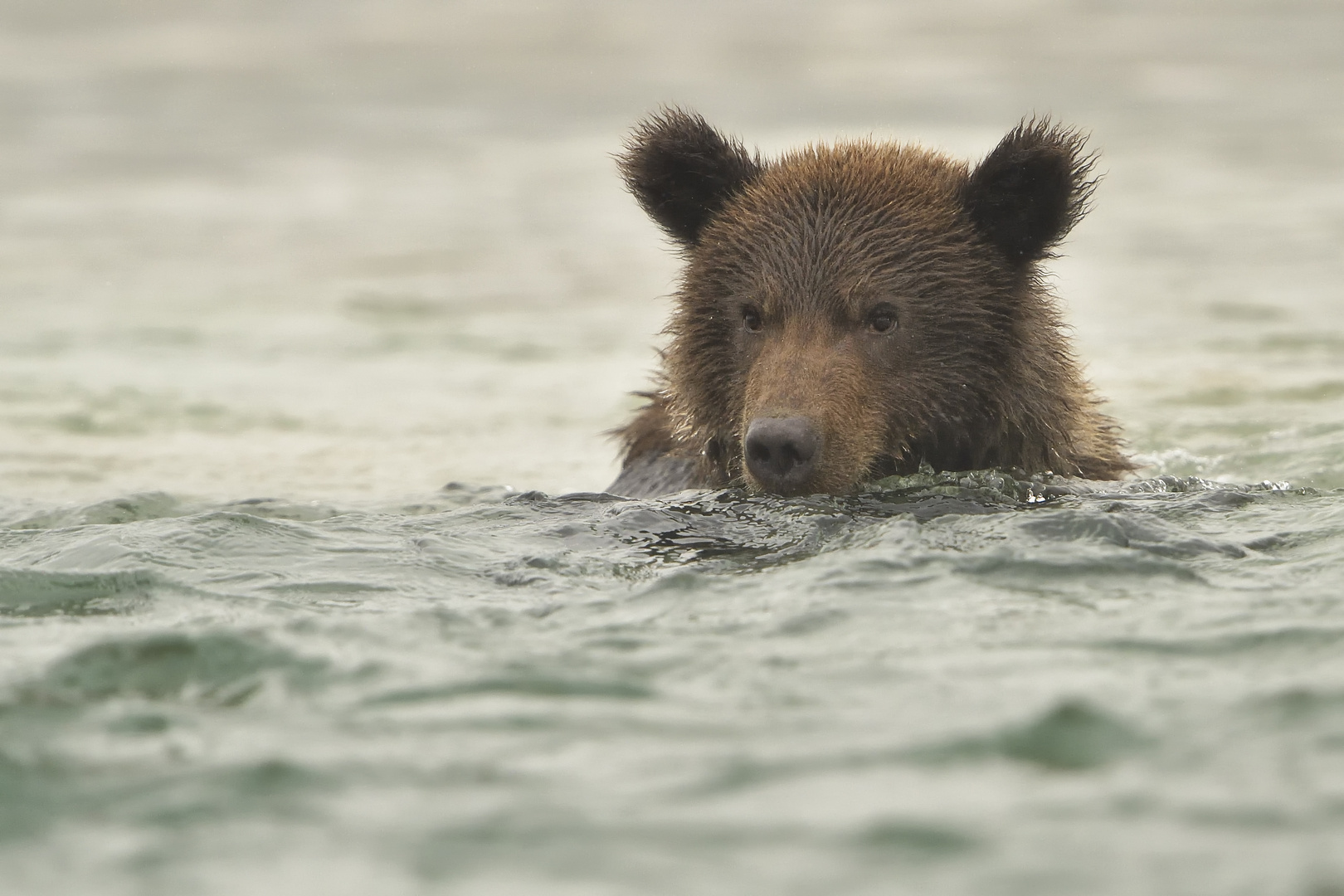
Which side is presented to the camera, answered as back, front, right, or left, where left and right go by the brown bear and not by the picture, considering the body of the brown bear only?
front
